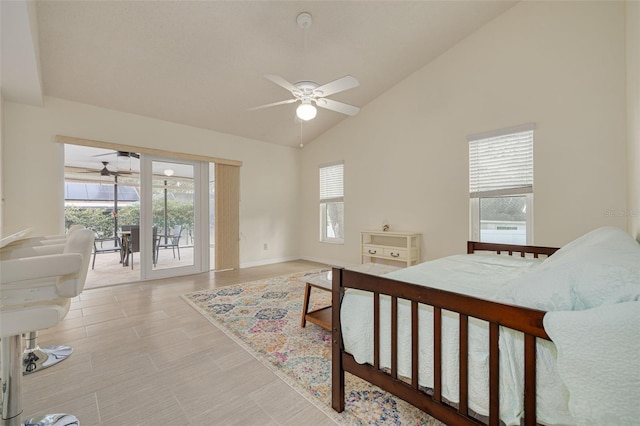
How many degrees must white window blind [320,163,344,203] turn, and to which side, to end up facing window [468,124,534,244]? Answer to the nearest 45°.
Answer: approximately 90° to its left

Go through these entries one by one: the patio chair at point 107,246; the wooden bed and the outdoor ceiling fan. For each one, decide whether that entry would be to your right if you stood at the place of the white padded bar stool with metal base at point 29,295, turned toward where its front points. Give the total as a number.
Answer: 2

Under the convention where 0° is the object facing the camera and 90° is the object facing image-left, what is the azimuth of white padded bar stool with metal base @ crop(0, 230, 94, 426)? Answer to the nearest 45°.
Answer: approximately 90°

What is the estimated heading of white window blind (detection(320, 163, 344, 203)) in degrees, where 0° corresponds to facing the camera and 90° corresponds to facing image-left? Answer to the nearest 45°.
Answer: approximately 45°

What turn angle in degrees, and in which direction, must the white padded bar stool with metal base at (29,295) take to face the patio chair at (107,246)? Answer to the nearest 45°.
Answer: approximately 90° to its right

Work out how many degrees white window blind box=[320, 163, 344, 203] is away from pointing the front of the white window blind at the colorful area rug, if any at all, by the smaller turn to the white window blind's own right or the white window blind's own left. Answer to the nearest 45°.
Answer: approximately 45° to the white window blind's own left

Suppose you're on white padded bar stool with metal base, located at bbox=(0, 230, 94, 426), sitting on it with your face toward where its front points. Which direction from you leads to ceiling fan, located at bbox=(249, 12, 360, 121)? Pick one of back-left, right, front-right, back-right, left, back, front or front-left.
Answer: back

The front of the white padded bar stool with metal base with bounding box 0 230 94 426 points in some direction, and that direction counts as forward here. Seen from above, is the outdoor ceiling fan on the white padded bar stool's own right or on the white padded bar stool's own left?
on the white padded bar stool's own right

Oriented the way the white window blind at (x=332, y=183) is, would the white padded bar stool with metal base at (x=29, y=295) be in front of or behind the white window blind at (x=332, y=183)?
in front

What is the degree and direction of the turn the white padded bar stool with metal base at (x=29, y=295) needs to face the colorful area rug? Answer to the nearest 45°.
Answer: approximately 180°
